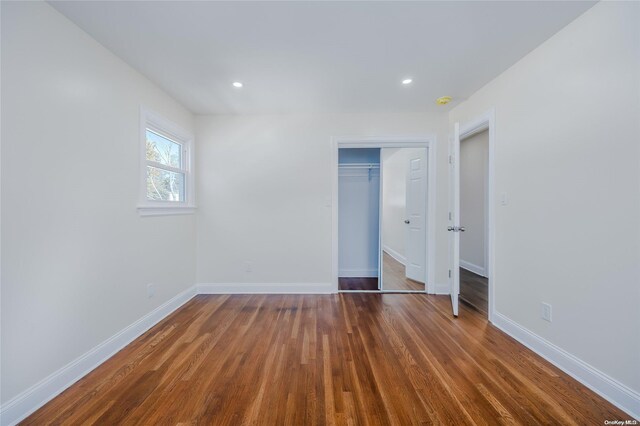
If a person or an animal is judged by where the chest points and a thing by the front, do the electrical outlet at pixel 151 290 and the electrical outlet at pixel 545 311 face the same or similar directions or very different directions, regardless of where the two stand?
very different directions

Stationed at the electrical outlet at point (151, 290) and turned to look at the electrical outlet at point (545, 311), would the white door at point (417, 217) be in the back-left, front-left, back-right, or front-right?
front-left

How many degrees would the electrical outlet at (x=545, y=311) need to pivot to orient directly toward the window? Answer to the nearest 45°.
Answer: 0° — it already faces it

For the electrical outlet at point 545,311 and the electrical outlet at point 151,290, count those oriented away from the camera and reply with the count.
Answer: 0

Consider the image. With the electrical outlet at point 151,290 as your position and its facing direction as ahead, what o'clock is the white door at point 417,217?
The white door is roughly at 11 o'clock from the electrical outlet.

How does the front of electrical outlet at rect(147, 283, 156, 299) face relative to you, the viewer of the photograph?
facing the viewer and to the right of the viewer

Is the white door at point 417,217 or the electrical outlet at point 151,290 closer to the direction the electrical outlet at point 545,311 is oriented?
the electrical outlet

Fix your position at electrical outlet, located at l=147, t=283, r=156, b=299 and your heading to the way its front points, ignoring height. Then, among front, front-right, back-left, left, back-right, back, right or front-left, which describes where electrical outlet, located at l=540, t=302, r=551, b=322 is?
front

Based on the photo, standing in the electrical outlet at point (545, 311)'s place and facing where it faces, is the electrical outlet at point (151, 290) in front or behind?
in front
